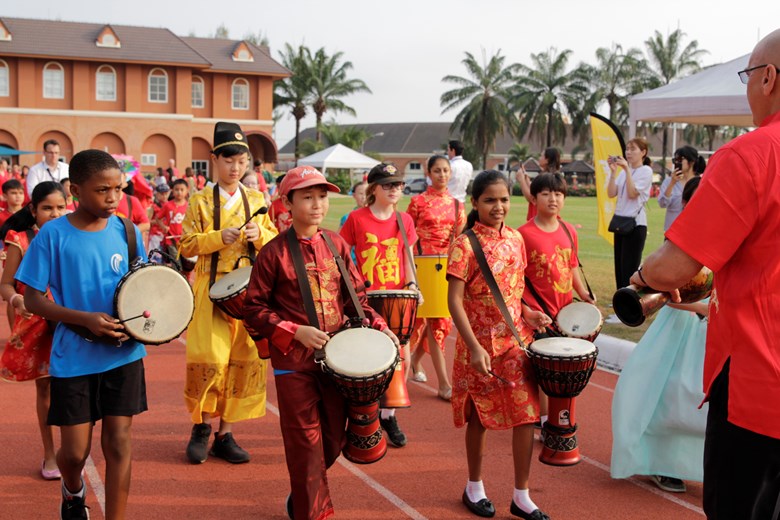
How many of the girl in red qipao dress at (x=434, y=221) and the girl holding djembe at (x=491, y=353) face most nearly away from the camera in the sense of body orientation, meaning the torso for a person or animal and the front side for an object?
0

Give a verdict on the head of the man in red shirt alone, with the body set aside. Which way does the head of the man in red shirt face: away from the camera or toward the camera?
away from the camera

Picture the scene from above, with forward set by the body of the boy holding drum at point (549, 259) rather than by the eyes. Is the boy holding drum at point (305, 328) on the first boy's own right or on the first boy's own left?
on the first boy's own right

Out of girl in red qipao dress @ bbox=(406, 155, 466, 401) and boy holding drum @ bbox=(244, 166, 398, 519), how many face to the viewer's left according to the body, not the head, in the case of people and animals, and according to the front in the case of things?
0

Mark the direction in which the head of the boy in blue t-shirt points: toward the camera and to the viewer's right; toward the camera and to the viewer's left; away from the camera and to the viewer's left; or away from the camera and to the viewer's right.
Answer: toward the camera and to the viewer's right

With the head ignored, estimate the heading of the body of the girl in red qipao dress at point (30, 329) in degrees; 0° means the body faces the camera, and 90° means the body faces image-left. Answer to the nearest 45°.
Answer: approximately 315°

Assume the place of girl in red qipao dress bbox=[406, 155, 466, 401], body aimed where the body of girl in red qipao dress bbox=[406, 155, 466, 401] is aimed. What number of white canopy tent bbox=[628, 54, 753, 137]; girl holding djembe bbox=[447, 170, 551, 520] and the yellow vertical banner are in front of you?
1

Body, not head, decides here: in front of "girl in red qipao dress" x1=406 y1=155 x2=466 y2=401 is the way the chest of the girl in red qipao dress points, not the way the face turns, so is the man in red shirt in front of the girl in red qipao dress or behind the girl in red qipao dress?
in front

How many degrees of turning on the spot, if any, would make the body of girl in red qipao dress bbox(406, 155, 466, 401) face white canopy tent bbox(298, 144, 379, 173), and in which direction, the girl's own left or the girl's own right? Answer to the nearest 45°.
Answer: approximately 180°

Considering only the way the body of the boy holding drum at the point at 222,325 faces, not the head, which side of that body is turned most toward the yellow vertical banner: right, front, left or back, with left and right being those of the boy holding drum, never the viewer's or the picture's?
left

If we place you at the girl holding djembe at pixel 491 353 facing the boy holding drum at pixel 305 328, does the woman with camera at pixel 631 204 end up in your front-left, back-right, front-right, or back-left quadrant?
back-right

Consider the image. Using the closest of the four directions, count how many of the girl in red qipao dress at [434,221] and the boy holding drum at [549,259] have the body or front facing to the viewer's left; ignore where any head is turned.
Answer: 0

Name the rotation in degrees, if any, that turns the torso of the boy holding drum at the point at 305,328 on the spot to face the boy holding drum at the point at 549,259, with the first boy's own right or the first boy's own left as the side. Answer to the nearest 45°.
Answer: approximately 90° to the first boy's own left

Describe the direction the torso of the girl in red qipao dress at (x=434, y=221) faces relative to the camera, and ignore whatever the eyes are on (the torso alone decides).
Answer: toward the camera
